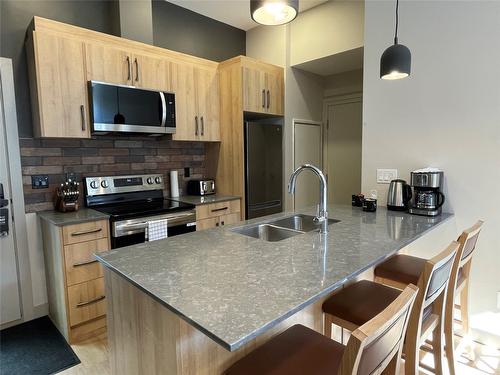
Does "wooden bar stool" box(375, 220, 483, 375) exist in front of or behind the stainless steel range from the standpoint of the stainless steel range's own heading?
in front

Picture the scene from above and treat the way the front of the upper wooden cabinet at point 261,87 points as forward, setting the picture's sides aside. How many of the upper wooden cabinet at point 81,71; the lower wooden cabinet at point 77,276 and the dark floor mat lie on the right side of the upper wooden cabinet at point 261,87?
3

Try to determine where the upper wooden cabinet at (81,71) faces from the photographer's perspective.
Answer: facing the viewer and to the right of the viewer

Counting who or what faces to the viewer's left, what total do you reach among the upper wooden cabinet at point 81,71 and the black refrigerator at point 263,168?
0

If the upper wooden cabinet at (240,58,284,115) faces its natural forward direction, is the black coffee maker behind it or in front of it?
in front

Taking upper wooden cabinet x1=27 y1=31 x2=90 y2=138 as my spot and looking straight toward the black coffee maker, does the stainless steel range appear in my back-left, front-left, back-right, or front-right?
front-left

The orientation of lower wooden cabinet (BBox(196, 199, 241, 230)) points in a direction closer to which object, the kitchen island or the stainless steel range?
the kitchen island

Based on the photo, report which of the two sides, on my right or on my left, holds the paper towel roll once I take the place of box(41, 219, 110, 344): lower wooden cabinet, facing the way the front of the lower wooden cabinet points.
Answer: on my left

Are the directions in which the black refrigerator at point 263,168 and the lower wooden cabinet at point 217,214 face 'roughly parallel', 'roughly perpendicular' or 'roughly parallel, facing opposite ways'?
roughly parallel

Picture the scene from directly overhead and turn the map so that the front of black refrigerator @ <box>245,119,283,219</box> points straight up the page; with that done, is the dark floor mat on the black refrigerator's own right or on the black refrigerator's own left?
on the black refrigerator's own right

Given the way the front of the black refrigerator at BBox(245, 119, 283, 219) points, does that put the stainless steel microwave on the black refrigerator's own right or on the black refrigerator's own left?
on the black refrigerator's own right

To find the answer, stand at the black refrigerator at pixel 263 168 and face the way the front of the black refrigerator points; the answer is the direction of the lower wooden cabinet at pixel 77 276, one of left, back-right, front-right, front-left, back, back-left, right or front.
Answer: right

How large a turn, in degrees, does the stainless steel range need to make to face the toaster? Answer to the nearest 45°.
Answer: approximately 90° to its left

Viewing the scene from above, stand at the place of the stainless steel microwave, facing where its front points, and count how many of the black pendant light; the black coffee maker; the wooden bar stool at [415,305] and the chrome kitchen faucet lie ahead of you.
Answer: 4

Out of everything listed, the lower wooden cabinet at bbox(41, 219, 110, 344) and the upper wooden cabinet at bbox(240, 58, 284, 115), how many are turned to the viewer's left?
0

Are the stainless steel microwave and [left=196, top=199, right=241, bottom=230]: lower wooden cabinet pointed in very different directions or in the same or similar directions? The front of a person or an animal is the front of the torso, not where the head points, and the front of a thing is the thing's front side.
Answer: same or similar directions

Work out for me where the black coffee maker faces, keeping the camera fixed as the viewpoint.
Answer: facing the viewer

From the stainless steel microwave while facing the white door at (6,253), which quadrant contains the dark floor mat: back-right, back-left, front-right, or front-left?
front-left
